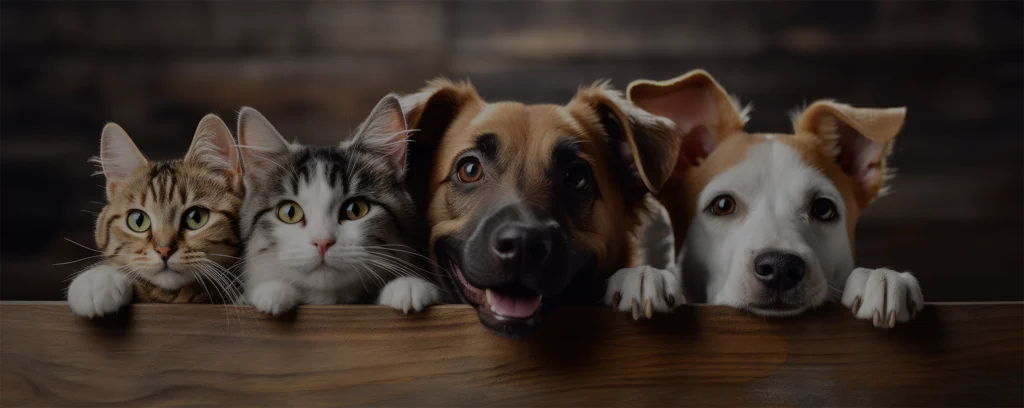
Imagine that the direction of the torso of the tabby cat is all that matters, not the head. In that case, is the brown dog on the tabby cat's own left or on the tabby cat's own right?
on the tabby cat's own left

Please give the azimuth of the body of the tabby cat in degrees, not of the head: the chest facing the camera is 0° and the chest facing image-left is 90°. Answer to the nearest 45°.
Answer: approximately 0°

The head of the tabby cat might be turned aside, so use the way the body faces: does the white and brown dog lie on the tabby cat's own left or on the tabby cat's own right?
on the tabby cat's own left

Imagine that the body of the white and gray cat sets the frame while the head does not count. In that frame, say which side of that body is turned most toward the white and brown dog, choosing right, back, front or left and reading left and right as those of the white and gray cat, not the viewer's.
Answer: left
